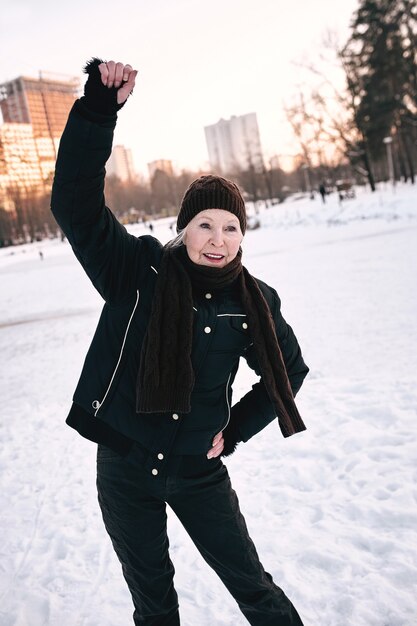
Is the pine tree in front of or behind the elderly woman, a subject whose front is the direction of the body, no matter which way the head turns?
behind

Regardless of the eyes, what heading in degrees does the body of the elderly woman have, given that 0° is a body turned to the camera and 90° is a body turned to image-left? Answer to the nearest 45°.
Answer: approximately 0°

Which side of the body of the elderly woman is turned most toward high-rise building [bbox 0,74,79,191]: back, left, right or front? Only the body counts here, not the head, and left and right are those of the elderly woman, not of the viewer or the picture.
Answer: back
